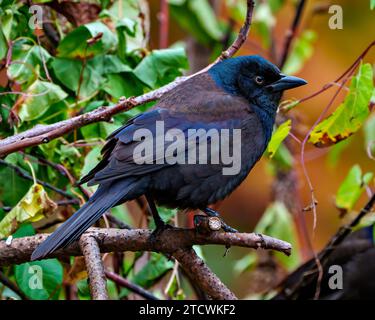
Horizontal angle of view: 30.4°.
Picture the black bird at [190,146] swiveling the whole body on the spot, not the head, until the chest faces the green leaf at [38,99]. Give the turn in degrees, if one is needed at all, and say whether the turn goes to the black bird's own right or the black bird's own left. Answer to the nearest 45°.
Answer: approximately 180°

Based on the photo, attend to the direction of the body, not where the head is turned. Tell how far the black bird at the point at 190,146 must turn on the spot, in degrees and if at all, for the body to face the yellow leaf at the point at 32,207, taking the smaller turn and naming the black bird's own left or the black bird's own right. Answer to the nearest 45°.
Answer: approximately 135° to the black bird's own right

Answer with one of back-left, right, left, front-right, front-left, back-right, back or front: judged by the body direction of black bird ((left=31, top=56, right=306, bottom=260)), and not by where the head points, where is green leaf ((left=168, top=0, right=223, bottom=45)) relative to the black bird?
left

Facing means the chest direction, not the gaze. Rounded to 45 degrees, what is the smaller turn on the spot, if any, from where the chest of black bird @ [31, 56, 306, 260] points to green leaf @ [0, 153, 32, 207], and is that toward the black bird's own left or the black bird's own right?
approximately 180°

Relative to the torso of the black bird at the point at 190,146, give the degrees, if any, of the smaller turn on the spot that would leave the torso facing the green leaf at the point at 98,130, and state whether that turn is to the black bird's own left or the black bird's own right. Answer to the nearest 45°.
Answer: approximately 135° to the black bird's own left

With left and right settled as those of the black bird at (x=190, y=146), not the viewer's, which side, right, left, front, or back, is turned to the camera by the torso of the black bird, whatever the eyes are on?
right

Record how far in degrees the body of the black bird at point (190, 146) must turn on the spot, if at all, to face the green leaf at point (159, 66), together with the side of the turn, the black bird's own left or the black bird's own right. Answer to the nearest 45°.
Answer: approximately 90° to the black bird's own left

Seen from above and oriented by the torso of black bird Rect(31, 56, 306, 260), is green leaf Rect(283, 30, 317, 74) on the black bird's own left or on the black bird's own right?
on the black bird's own left
